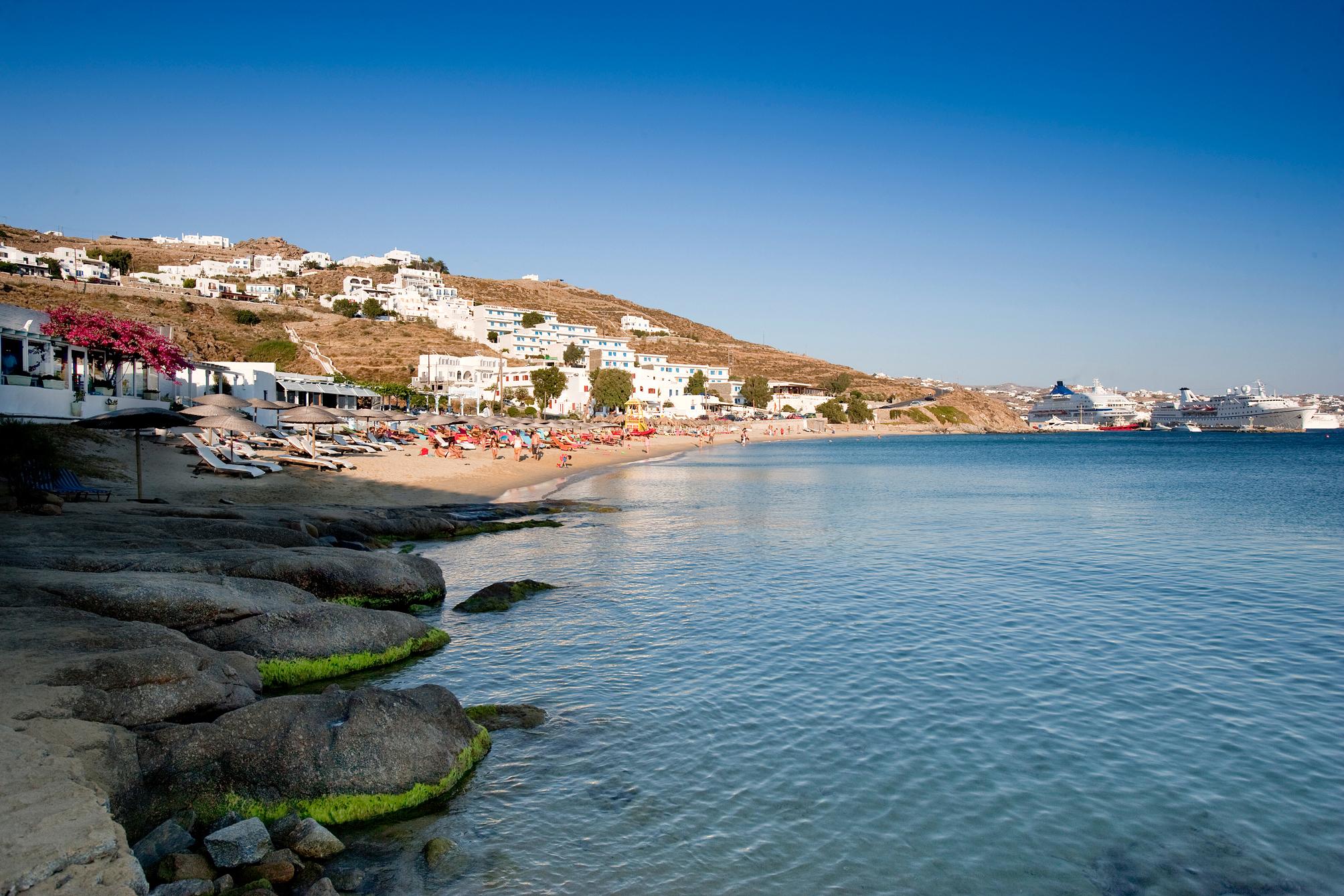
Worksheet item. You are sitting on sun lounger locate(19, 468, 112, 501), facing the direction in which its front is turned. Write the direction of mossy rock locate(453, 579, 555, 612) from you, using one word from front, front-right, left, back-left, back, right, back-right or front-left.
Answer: front-right

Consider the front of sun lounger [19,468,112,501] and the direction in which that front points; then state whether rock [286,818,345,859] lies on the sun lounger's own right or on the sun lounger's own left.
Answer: on the sun lounger's own right

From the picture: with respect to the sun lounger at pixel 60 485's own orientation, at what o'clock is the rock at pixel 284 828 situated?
The rock is roughly at 3 o'clock from the sun lounger.

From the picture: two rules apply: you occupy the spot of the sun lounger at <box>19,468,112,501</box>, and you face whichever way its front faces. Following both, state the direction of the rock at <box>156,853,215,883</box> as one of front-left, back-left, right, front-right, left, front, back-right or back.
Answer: right

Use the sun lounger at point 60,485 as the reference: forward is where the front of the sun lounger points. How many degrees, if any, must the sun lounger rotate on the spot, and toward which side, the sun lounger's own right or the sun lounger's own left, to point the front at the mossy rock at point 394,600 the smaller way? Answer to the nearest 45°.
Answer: approximately 45° to the sun lounger's own right

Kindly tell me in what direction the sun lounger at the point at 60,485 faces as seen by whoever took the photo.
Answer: facing to the right of the viewer

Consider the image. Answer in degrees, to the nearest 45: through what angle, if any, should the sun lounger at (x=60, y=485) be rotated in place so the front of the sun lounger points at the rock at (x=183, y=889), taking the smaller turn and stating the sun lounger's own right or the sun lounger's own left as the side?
approximately 90° to the sun lounger's own right

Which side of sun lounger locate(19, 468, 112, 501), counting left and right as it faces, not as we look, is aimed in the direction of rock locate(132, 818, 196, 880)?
right

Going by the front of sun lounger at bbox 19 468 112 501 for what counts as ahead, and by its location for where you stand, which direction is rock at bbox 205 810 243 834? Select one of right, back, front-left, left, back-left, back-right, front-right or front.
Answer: right

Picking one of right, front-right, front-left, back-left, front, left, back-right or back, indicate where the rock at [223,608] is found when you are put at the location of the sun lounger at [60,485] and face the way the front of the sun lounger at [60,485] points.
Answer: right

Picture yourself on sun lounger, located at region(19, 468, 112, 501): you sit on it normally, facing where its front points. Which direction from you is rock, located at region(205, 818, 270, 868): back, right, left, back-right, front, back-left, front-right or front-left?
right

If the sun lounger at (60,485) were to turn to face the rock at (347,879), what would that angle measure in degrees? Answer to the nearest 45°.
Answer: approximately 90° to its right
